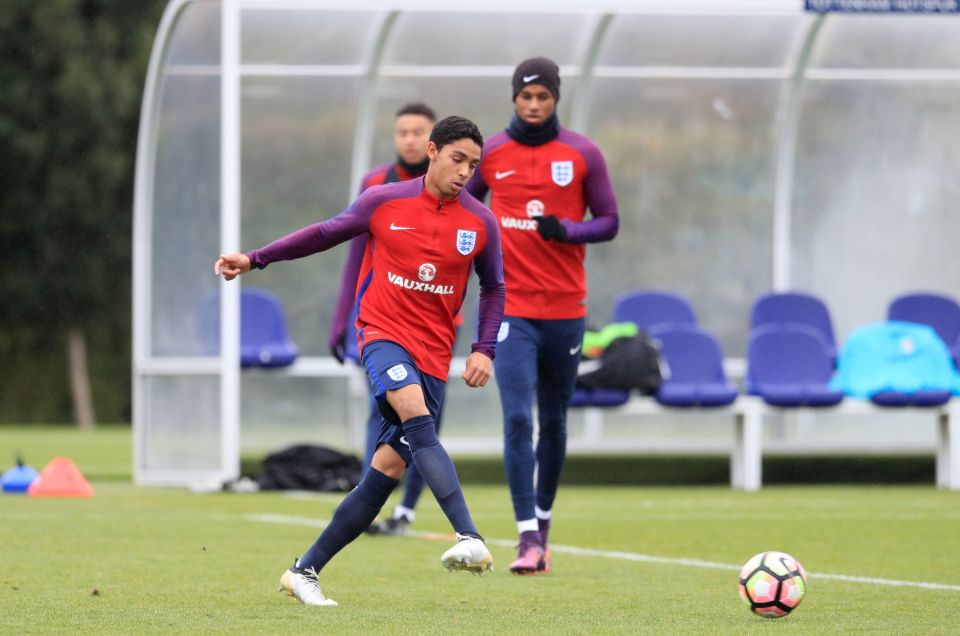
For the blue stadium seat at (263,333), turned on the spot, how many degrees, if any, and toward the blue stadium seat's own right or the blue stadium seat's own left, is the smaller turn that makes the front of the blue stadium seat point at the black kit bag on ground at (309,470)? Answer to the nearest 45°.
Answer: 0° — it already faces it

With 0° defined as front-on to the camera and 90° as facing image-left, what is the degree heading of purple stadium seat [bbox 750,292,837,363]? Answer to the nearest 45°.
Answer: approximately 0°

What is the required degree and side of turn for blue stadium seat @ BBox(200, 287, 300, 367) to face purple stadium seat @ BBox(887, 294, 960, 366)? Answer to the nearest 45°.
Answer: approximately 90° to its left

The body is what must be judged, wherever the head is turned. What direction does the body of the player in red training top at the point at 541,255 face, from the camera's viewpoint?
toward the camera

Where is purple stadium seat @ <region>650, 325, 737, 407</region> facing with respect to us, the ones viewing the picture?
facing the viewer

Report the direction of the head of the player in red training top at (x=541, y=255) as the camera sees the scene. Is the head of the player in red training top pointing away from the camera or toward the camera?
toward the camera

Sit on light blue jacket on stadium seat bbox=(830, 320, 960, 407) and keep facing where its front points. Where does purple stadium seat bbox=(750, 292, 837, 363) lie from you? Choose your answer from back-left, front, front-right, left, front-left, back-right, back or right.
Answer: back-right

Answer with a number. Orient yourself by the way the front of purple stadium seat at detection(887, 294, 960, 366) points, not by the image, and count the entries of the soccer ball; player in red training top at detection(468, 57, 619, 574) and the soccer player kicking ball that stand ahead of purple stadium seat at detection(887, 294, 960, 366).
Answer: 3

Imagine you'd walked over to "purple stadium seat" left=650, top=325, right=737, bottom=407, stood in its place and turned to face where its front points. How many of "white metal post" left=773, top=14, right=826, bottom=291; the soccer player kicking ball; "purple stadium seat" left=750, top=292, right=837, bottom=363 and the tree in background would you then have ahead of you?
1

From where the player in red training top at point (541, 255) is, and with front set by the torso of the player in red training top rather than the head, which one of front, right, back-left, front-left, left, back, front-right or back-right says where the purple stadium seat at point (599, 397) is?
back

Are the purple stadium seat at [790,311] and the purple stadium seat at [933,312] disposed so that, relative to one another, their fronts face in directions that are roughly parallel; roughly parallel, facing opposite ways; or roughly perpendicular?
roughly parallel

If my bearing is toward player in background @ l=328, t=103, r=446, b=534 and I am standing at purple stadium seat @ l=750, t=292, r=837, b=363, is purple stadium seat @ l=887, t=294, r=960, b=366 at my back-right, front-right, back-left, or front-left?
back-left

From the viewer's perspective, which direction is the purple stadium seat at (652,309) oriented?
toward the camera

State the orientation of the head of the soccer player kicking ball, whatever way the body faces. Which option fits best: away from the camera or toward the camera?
toward the camera

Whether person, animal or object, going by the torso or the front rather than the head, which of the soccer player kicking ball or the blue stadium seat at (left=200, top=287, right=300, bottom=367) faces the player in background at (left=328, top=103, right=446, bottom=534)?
the blue stadium seat

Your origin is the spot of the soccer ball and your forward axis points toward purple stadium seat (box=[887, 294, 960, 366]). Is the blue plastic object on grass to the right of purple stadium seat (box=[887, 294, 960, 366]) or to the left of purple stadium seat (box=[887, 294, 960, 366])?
left

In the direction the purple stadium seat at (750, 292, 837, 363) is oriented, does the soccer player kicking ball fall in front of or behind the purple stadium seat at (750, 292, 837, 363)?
in front

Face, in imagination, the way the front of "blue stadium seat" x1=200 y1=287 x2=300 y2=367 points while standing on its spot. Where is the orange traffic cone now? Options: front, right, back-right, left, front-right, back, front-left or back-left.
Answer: front-right
